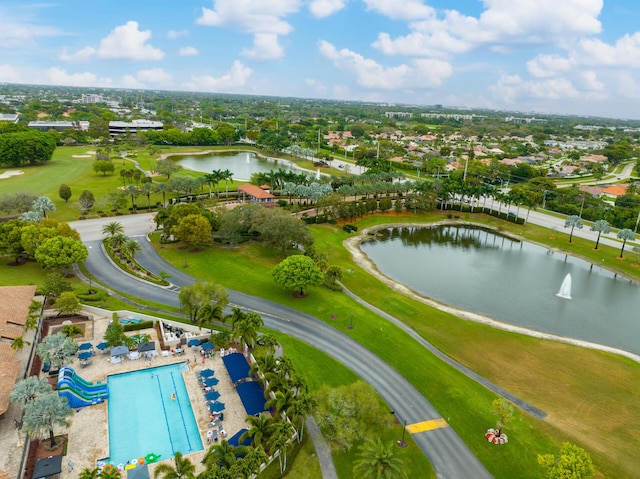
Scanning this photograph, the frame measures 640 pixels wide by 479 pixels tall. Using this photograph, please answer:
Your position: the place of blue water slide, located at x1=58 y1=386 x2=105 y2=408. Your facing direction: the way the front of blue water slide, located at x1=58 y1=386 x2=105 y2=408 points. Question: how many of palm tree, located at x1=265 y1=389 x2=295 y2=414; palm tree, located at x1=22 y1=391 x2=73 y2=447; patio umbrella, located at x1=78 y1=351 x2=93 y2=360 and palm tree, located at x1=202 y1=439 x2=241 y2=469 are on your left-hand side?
1

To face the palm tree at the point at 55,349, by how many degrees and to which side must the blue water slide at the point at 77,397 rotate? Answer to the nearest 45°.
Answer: approximately 90° to its left

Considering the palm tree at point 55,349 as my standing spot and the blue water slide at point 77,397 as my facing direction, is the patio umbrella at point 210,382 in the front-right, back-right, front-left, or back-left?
front-left

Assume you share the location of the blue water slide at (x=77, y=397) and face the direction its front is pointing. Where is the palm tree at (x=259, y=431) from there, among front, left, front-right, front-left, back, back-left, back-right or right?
front-right

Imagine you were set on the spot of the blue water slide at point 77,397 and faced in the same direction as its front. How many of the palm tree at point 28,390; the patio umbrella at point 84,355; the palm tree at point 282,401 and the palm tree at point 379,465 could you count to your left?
1

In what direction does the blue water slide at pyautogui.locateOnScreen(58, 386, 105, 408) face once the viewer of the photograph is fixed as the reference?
facing to the right of the viewer

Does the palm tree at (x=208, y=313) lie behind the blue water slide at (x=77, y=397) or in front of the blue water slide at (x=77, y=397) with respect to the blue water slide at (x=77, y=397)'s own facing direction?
in front

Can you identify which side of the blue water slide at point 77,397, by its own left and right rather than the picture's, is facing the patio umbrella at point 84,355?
left

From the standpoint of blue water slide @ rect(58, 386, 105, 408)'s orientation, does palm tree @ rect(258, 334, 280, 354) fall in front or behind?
in front

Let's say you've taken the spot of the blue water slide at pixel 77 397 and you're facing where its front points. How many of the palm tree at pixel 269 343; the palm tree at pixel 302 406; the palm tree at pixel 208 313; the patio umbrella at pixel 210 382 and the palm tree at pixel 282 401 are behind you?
0

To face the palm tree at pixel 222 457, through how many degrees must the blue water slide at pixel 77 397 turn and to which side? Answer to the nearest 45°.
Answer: approximately 45° to its right

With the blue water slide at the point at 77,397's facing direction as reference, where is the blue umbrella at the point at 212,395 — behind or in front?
in front

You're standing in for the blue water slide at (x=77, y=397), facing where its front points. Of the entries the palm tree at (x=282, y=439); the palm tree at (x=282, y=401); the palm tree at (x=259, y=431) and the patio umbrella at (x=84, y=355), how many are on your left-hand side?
1

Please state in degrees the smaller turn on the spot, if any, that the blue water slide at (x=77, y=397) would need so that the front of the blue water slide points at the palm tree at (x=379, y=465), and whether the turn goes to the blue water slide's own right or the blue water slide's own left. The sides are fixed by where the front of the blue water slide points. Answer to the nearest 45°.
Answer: approximately 45° to the blue water slide's own right

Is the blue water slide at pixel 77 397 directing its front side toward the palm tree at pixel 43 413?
no

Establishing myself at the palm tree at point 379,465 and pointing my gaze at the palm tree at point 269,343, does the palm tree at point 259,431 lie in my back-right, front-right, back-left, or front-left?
front-left
